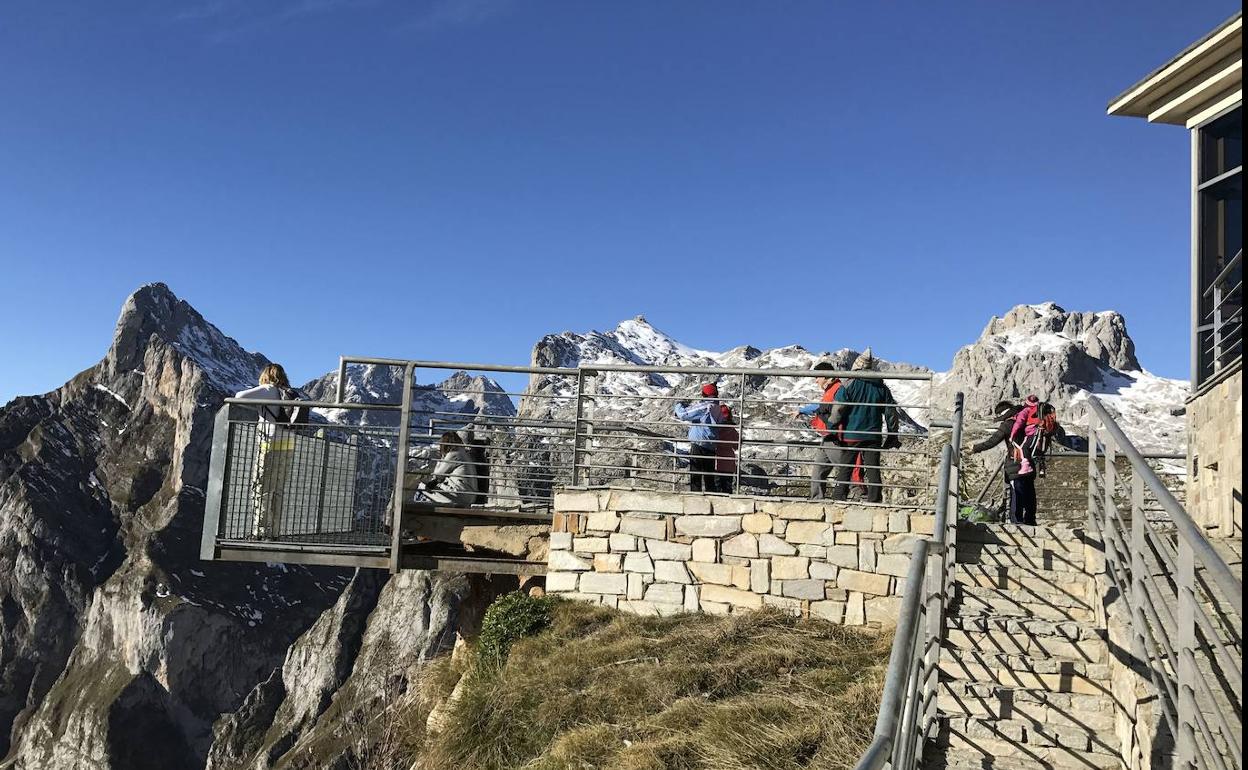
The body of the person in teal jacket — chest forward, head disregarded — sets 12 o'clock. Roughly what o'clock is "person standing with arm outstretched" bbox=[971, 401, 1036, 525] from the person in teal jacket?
The person standing with arm outstretched is roughly at 2 o'clock from the person in teal jacket.

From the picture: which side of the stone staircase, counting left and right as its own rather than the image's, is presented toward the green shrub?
right

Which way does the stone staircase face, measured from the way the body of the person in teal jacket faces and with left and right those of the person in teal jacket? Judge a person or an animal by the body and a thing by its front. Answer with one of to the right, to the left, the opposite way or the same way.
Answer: the opposite way

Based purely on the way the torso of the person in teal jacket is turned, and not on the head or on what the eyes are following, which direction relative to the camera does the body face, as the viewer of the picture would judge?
away from the camera

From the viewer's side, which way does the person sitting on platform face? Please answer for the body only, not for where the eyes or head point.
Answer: to the viewer's left
